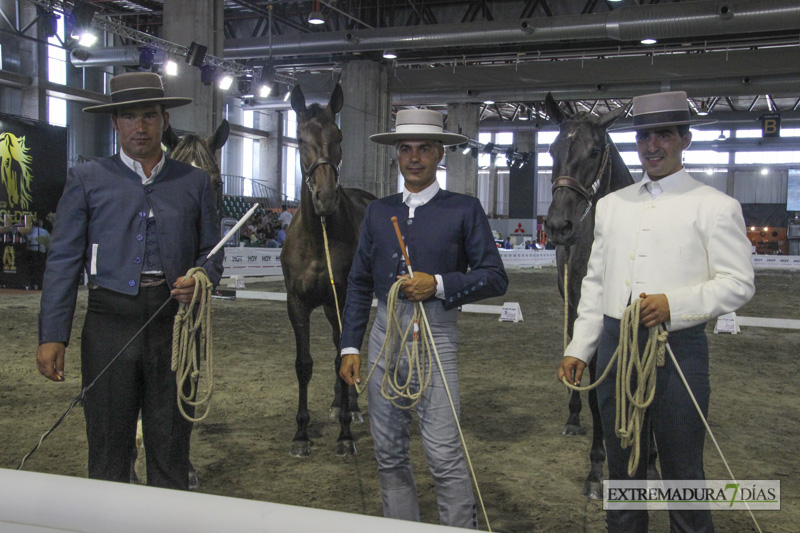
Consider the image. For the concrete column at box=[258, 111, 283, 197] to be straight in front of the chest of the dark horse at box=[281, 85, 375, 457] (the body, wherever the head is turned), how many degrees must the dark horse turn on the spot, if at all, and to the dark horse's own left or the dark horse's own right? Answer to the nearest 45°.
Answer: approximately 180°

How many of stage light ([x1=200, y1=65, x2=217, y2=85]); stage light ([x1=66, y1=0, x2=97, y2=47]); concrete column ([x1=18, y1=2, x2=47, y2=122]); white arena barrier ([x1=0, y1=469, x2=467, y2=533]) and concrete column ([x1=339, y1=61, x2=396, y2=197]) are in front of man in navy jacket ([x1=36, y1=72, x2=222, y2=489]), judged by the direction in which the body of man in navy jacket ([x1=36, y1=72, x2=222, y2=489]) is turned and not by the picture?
1

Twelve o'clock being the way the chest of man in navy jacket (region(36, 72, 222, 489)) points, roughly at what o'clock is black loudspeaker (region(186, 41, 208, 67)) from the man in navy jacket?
The black loudspeaker is roughly at 6 o'clock from the man in navy jacket.

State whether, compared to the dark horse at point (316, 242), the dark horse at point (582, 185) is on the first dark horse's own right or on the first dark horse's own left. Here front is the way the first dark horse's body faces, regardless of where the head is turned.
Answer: on the first dark horse's own left

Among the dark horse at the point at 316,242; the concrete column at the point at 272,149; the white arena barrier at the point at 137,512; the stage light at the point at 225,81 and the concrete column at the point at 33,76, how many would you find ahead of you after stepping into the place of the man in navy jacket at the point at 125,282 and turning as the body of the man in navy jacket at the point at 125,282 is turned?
1

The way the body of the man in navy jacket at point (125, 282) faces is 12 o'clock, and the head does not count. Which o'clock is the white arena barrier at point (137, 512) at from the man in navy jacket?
The white arena barrier is roughly at 12 o'clock from the man in navy jacket.

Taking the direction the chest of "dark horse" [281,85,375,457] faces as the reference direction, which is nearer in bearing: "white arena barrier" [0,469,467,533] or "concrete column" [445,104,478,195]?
the white arena barrier

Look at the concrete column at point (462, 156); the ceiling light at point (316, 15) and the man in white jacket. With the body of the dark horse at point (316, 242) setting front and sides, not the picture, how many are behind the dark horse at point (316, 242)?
2

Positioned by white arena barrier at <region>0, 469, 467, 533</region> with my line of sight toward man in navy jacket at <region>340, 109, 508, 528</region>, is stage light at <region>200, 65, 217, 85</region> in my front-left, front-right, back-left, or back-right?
front-left

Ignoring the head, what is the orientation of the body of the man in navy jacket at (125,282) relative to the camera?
toward the camera

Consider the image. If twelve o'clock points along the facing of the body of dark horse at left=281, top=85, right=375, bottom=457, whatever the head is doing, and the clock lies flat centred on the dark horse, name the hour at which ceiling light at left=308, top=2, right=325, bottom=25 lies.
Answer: The ceiling light is roughly at 6 o'clock from the dark horse.

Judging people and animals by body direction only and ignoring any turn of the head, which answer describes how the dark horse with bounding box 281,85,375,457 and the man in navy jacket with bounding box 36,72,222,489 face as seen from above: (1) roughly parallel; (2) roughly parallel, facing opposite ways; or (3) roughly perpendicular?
roughly parallel

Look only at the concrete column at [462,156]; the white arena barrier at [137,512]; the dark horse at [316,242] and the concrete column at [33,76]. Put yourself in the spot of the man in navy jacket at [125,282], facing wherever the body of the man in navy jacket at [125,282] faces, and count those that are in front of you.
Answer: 1
